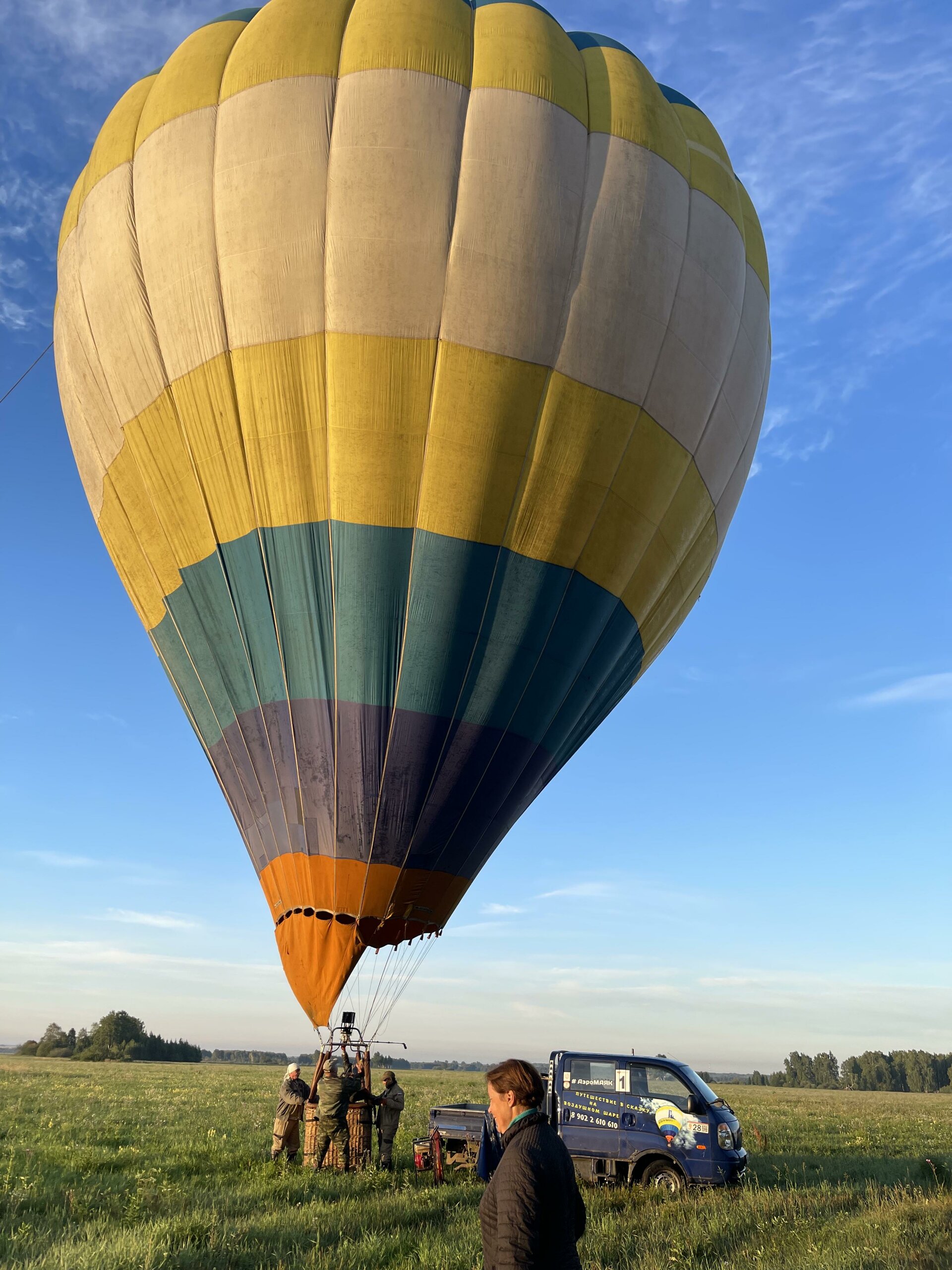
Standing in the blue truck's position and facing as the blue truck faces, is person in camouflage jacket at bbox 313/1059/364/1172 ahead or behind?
behind

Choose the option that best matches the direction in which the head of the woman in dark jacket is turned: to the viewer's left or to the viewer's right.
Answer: to the viewer's left

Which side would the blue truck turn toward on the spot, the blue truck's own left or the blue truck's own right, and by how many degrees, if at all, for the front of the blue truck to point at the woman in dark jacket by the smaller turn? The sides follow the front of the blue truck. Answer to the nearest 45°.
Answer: approximately 90° to the blue truck's own right

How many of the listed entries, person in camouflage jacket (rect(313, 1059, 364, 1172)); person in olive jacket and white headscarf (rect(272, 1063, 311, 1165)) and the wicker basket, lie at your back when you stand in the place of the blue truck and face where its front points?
3

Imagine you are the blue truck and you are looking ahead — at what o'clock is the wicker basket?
The wicker basket is roughly at 6 o'clock from the blue truck.

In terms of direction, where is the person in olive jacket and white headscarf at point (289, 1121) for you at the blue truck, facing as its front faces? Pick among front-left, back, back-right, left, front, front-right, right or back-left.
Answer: back

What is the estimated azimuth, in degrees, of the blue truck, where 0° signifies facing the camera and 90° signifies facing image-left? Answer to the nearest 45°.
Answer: approximately 270°
